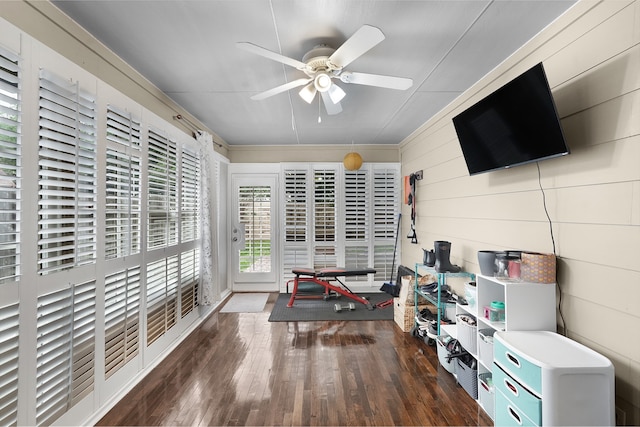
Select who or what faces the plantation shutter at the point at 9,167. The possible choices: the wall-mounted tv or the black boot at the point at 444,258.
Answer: the wall-mounted tv

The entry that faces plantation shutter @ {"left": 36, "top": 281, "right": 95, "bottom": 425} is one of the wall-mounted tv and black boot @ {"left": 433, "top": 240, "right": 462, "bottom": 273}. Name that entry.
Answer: the wall-mounted tv

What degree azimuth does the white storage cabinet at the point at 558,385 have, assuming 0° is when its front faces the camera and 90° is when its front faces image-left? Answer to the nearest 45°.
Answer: approximately 45°

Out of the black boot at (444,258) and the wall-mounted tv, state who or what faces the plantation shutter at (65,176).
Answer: the wall-mounted tv

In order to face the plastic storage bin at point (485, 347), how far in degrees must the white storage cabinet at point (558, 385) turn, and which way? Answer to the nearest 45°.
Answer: approximately 90° to its right

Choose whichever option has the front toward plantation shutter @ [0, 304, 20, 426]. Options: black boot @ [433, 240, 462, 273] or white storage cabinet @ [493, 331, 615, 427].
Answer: the white storage cabinet

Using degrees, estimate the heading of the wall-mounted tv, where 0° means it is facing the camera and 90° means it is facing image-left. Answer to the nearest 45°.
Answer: approximately 45°

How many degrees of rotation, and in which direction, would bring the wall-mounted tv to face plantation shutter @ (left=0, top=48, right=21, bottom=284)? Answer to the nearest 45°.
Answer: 0° — it already faces it

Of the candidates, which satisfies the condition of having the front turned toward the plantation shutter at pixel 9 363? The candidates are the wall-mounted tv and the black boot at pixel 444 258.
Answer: the wall-mounted tv
